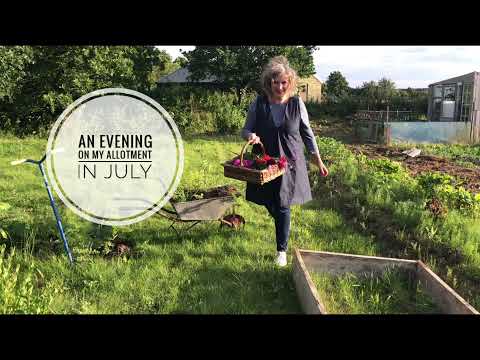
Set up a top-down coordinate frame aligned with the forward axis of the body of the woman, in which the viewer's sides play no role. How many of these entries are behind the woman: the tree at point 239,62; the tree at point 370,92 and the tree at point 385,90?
3

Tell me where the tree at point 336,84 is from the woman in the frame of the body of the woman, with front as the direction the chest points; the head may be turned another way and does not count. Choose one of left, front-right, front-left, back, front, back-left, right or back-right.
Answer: back

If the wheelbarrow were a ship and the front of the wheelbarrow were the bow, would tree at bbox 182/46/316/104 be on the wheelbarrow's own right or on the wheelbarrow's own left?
on the wheelbarrow's own left

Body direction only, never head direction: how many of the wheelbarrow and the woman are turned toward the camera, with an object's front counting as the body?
1

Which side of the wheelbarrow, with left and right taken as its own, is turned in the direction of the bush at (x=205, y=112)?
left

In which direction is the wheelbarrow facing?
to the viewer's right

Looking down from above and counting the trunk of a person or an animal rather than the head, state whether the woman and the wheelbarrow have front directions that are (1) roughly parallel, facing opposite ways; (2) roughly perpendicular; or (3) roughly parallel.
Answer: roughly perpendicular

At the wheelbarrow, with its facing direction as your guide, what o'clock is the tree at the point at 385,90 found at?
The tree is roughly at 10 o'clock from the wheelbarrow.

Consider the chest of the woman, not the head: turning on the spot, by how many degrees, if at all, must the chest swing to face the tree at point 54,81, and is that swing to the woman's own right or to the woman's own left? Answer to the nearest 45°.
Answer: approximately 135° to the woman's own right
